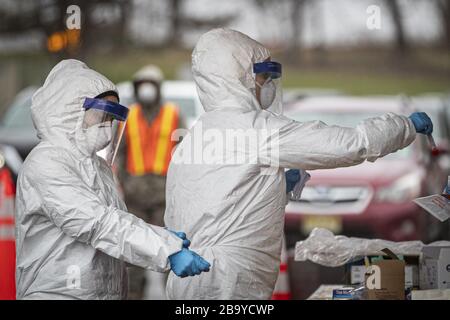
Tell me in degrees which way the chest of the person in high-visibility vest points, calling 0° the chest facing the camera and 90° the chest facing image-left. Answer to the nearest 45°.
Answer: approximately 0°

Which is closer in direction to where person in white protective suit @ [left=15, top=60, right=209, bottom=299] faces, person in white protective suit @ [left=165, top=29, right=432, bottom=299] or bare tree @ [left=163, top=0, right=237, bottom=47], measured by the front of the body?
the person in white protective suit

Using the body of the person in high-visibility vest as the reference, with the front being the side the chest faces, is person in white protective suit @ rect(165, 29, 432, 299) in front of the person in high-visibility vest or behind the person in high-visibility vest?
in front

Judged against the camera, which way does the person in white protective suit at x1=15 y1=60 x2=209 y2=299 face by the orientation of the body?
to the viewer's right

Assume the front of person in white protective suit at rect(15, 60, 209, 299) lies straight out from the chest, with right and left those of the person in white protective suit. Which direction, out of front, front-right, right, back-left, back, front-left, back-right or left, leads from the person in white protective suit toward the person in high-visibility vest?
left

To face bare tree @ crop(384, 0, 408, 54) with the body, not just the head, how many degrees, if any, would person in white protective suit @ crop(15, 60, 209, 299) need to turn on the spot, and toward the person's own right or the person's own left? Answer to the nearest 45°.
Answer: approximately 45° to the person's own left

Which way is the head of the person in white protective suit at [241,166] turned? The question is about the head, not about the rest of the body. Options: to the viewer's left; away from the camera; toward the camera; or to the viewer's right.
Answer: to the viewer's right

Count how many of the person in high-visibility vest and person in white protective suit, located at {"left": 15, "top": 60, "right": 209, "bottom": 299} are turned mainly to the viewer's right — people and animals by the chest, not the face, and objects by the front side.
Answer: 1

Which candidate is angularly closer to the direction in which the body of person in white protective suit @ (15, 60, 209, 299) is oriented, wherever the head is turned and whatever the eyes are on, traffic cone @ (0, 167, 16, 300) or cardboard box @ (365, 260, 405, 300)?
the cardboard box

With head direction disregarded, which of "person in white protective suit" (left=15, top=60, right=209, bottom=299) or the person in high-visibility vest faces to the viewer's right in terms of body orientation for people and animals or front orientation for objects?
the person in white protective suit

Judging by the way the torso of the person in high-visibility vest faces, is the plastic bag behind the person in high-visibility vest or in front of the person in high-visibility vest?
in front

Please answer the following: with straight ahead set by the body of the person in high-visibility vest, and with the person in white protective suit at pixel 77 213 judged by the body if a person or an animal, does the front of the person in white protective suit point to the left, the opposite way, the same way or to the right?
to the left
